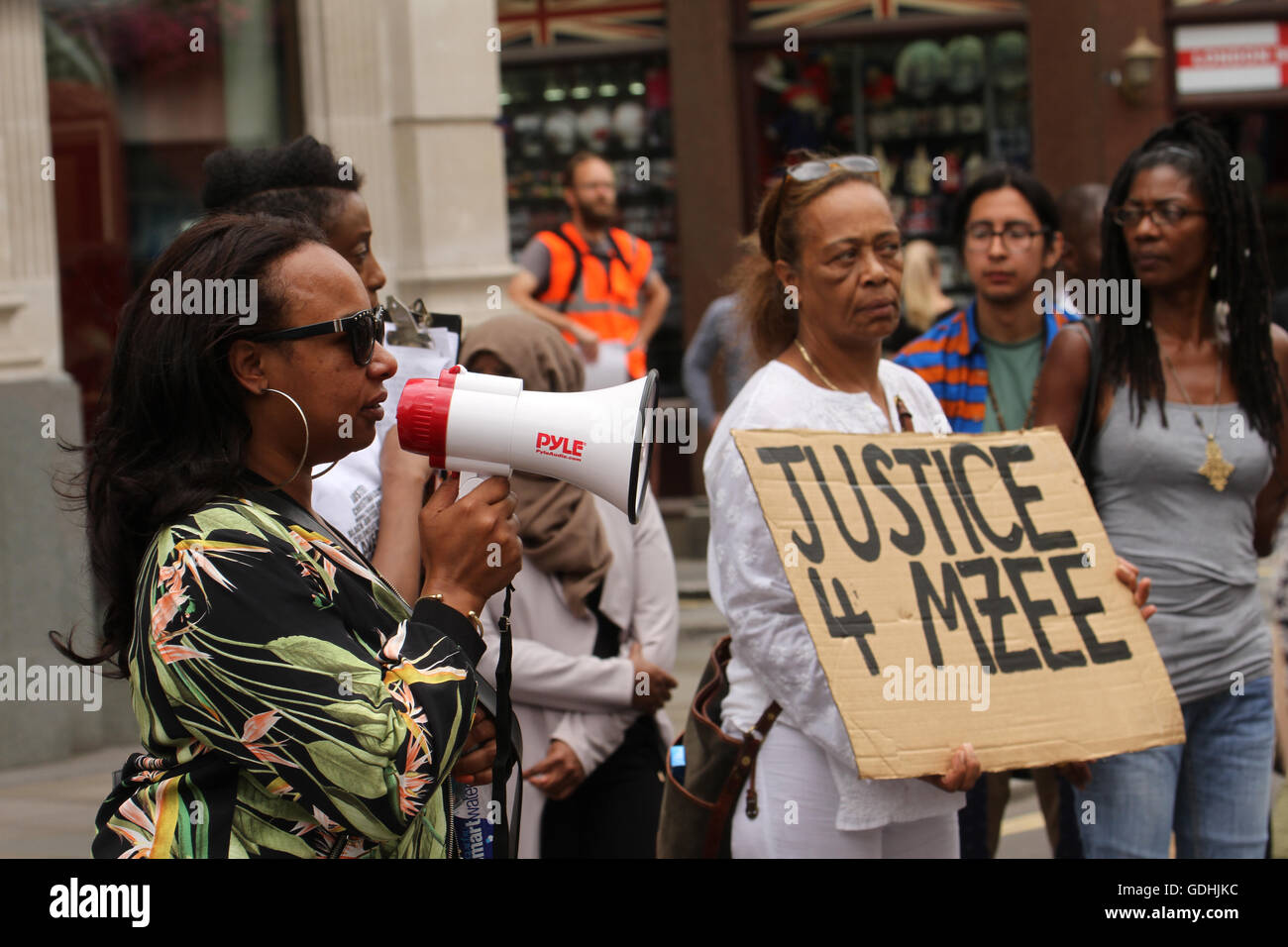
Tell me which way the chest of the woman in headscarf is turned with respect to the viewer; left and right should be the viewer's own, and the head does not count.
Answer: facing the viewer

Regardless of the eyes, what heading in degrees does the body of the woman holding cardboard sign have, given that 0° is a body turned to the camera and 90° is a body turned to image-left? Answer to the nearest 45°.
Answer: approximately 315°

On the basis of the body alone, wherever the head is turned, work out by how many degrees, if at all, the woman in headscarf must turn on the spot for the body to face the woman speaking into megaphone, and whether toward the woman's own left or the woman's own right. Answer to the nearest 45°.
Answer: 0° — they already face them

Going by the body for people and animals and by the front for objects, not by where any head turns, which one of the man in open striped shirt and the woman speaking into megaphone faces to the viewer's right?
the woman speaking into megaphone

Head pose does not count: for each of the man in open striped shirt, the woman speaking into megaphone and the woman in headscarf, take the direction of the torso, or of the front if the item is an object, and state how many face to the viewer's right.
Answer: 1

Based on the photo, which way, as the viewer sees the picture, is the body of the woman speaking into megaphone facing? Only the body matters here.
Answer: to the viewer's right

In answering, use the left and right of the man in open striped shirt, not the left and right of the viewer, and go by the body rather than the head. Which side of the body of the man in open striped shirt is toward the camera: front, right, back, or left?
front

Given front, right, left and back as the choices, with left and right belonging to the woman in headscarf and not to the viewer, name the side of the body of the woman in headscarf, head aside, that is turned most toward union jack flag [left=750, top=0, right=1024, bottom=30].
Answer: back

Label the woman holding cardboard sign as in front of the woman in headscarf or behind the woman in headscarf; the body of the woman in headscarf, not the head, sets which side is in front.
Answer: in front

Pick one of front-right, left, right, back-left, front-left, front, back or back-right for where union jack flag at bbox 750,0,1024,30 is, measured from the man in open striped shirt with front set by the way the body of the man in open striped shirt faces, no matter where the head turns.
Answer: back

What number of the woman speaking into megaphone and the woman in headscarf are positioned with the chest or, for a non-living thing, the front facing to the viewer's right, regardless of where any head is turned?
1

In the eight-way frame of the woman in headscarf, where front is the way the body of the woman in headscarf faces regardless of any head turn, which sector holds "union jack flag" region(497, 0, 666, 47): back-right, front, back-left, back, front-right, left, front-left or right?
back

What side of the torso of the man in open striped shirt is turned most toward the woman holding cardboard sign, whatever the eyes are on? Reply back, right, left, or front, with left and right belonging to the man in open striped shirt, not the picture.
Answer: front

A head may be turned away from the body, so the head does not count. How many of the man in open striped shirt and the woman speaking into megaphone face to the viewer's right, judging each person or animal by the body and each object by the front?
1
